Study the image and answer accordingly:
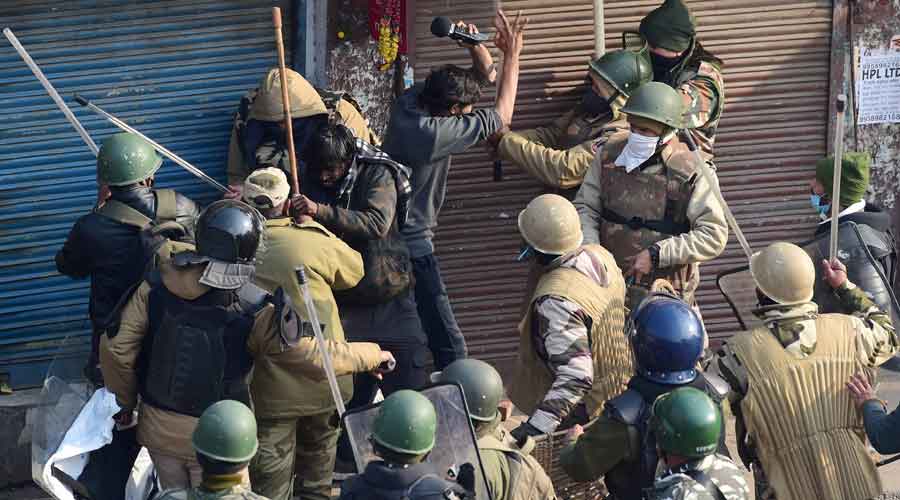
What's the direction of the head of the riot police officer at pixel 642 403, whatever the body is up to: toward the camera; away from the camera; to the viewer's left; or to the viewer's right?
away from the camera

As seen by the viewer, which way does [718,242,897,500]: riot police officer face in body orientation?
away from the camera

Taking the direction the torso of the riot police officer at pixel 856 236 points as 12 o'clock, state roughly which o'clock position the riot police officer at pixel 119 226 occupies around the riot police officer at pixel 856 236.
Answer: the riot police officer at pixel 119 226 is roughly at 11 o'clock from the riot police officer at pixel 856 236.

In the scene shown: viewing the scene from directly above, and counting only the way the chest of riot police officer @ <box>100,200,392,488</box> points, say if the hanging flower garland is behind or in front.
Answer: in front

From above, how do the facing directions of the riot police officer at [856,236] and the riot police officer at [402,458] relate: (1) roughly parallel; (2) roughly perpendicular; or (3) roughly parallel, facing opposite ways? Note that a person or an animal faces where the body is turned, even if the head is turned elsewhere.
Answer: roughly perpendicular

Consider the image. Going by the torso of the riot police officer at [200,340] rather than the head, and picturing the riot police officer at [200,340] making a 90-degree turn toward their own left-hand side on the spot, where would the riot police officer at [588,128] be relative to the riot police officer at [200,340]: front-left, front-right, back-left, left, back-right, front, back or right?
right

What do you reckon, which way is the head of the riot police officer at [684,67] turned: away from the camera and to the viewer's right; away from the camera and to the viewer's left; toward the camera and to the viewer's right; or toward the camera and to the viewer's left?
toward the camera and to the viewer's left

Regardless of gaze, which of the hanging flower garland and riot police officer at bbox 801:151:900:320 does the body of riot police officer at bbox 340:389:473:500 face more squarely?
the hanging flower garland

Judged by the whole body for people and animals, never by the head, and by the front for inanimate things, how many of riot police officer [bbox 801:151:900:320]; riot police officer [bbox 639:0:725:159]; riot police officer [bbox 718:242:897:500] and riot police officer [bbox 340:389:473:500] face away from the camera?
2

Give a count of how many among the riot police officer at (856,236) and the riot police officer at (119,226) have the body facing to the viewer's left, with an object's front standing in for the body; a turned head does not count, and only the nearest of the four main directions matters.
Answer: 1

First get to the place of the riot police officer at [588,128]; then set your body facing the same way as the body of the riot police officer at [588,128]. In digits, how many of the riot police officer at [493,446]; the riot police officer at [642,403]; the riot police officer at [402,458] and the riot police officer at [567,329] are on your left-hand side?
4

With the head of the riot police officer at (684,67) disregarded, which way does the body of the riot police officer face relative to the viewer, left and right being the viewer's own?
facing the viewer and to the left of the viewer

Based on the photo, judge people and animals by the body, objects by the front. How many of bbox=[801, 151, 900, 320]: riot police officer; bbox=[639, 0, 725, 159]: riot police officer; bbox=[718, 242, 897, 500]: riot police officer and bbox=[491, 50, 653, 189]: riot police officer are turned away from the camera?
1

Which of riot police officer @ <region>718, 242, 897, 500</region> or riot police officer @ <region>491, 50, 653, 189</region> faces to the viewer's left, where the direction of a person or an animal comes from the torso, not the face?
riot police officer @ <region>491, 50, 653, 189</region>

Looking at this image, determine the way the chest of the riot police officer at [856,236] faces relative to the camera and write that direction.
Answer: to the viewer's left

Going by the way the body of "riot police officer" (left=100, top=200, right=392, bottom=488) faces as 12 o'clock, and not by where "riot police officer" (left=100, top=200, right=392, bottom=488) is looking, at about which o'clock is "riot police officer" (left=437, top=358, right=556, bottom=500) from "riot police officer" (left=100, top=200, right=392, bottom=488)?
"riot police officer" (left=437, top=358, right=556, bottom=500) is roughly at 3 o'clock from "riot police officer" (left=100, top=200, right=392, bottom=488).

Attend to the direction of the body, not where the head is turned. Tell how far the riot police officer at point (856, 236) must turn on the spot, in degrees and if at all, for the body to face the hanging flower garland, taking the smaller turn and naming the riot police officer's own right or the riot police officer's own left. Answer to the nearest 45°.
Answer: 0° — they already face it

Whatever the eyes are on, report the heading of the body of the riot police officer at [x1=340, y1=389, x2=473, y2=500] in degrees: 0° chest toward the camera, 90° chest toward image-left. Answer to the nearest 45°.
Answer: approximately 180°
